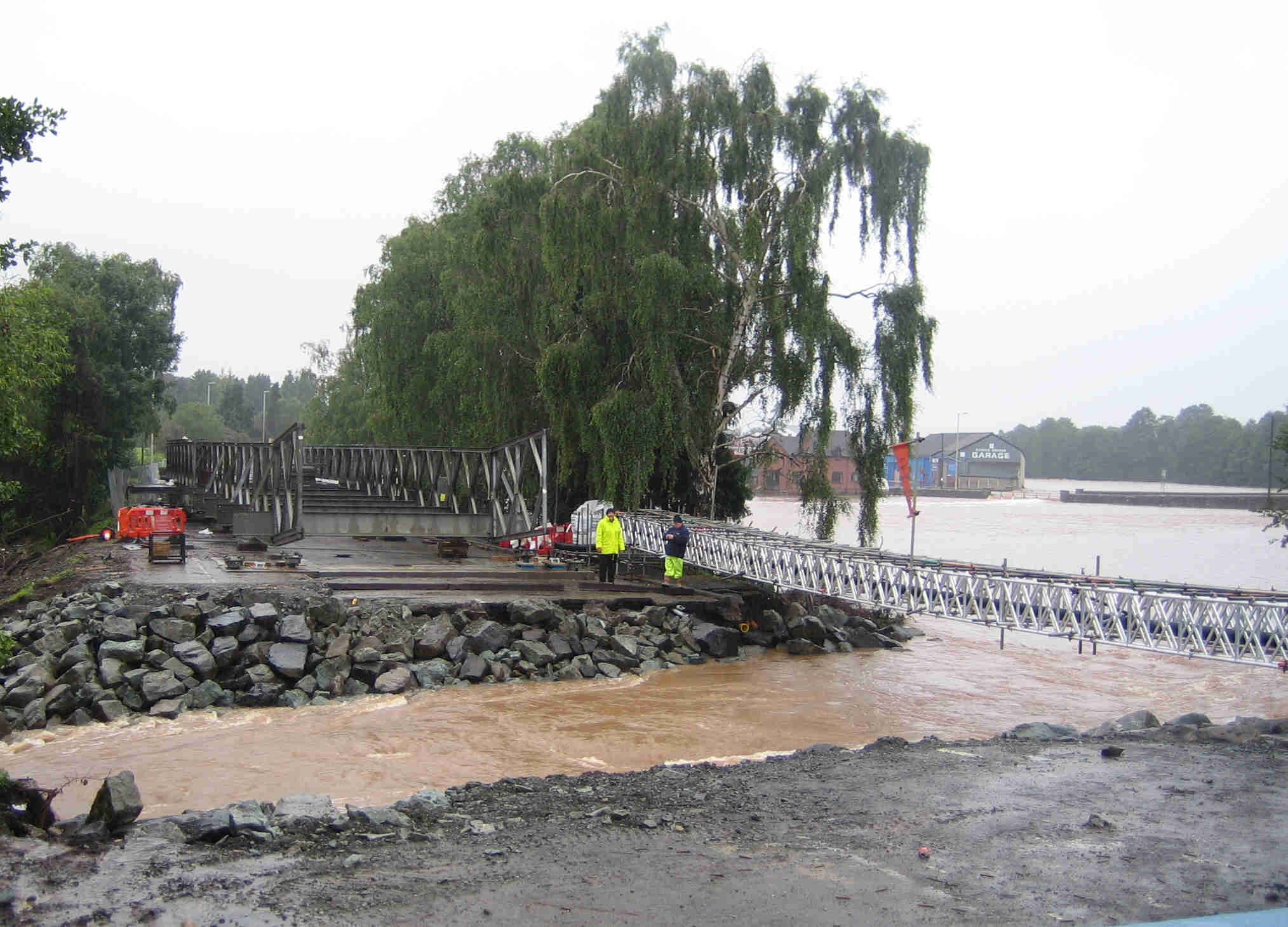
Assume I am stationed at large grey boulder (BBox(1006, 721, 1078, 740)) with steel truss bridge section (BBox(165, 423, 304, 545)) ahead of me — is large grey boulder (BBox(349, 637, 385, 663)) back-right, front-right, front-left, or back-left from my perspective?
front-left

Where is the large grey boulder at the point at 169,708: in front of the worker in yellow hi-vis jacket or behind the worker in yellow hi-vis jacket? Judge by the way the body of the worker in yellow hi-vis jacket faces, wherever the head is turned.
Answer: in front

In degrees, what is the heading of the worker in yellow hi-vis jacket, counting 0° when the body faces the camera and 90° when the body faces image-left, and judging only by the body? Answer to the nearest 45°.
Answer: approximately 0°

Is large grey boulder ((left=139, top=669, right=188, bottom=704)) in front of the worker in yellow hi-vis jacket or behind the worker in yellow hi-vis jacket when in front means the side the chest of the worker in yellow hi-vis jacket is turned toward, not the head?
in front

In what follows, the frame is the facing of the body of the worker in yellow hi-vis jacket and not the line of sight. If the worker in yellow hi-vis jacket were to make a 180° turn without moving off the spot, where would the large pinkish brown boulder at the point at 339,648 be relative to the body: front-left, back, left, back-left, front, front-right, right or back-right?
back-left

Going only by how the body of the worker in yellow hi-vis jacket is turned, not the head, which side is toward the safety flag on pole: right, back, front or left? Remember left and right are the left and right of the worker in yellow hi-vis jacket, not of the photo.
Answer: left

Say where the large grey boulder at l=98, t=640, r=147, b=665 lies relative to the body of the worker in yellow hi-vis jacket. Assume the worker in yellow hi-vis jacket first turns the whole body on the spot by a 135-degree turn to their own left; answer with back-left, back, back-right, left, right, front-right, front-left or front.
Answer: back

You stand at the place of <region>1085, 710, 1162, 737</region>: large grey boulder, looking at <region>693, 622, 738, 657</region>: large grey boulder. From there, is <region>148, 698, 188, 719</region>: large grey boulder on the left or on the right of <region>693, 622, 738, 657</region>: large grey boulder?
left

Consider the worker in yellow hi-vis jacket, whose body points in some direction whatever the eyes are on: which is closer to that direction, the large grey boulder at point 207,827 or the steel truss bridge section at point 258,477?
the large grey boulder

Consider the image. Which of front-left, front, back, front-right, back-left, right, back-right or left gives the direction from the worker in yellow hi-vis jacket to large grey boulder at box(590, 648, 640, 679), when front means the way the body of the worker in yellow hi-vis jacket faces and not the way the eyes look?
front

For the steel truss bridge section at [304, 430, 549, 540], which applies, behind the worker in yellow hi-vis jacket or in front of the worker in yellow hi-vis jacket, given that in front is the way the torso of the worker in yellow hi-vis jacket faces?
behind

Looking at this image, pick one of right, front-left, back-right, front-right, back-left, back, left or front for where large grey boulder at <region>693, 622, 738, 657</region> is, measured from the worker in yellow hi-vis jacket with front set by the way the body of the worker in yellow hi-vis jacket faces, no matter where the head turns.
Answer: front-left

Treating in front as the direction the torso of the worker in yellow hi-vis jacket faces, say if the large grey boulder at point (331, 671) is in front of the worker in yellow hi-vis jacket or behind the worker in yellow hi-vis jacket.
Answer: in front

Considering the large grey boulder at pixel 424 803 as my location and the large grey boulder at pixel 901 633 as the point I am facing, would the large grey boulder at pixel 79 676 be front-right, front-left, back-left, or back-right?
front-left

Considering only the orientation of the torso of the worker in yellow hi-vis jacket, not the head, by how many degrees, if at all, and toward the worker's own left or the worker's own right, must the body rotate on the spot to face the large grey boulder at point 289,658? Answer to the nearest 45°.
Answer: approximately 45° to the worker's own right

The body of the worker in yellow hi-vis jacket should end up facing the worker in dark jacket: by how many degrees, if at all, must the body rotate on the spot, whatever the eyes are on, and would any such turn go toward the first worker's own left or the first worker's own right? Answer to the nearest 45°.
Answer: approximately 90° to the first worker's own left

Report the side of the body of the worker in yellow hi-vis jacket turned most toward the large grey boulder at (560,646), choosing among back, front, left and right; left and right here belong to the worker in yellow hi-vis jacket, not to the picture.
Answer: front
